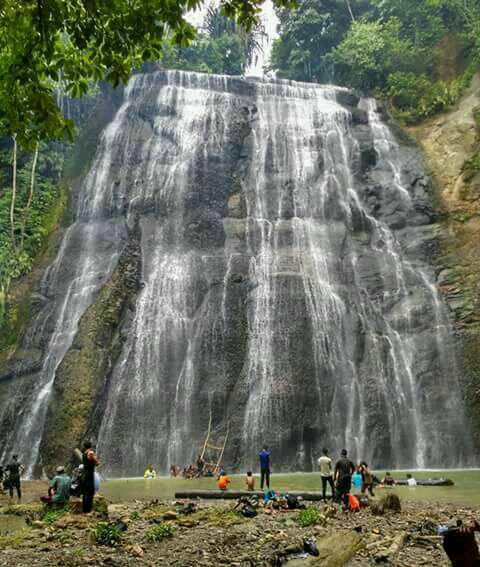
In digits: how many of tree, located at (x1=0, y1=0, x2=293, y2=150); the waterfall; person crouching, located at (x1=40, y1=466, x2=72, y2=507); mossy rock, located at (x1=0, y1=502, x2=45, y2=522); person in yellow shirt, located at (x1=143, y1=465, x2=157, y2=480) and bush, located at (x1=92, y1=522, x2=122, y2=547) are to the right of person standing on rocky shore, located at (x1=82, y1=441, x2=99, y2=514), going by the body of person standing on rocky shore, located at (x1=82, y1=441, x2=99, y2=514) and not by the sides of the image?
2

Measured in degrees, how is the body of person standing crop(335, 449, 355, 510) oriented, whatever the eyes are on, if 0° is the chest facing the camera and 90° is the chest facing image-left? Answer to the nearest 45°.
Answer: approximately 180°

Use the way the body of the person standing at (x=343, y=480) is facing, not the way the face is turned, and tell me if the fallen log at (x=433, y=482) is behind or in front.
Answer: in front

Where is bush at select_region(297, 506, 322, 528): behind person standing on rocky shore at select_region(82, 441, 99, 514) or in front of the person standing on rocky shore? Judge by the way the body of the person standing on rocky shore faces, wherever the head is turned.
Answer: in front

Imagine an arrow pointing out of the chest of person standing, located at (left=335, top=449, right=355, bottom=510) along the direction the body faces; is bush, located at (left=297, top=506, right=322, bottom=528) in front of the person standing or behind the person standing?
behind

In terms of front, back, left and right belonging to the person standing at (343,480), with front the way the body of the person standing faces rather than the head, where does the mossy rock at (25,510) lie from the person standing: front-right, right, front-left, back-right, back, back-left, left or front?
left

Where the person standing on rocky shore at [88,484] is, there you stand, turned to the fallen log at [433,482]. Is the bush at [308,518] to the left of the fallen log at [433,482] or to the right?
right

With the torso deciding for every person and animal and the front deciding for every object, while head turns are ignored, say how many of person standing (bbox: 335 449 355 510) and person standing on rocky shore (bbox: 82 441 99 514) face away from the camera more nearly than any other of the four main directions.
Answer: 1
